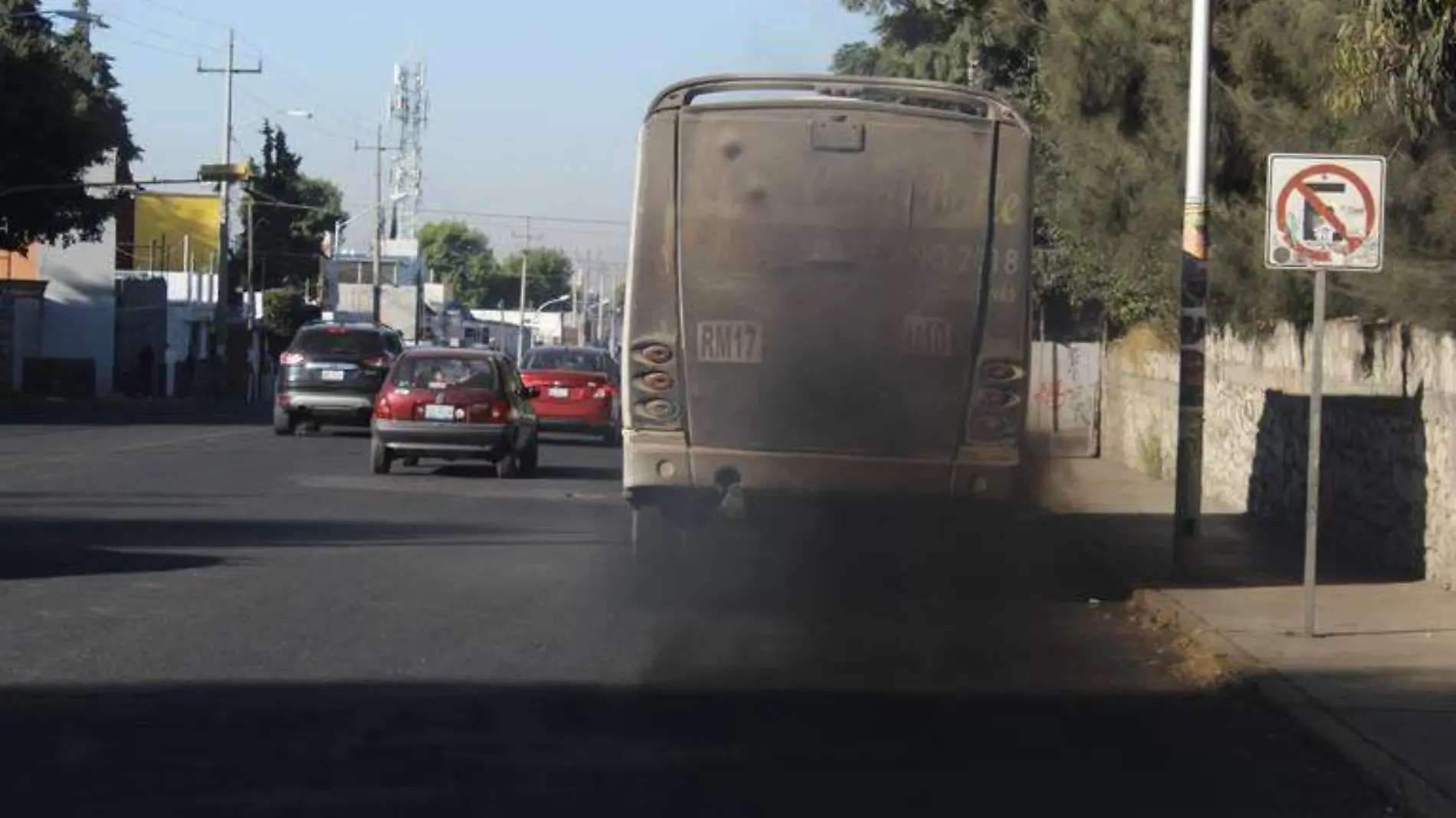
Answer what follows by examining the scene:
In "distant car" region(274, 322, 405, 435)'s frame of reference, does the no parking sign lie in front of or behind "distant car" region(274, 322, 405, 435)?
behind

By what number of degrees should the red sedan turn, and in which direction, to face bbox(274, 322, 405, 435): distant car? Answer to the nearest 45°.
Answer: approximately 90° to its left

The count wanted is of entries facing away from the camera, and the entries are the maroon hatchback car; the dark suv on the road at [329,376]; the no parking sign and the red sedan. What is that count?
3

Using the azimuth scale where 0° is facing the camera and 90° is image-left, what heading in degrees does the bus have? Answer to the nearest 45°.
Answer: approximately 180°

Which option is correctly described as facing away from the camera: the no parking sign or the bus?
the bus

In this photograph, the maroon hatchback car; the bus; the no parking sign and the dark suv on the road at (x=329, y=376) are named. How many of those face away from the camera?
3

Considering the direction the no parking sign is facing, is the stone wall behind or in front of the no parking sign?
behind

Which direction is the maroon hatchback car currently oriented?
away from the camera

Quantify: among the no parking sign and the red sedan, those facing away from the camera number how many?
1

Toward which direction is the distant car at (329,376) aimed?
away from the camera

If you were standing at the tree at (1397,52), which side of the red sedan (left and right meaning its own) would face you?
back

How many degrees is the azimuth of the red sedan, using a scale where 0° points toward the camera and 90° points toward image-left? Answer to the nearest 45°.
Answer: approximately 180°

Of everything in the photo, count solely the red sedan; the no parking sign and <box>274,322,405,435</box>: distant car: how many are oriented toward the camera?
1
